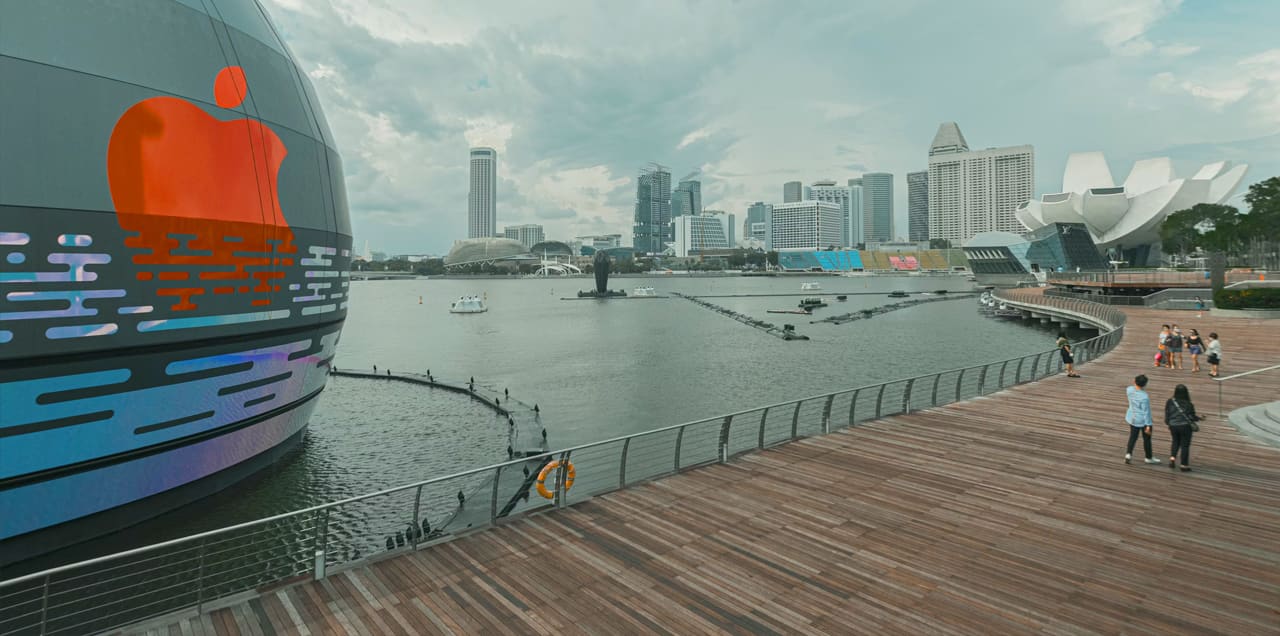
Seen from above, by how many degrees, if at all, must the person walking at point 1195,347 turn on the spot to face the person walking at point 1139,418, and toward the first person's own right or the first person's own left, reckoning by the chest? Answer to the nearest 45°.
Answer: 0° — they already face them

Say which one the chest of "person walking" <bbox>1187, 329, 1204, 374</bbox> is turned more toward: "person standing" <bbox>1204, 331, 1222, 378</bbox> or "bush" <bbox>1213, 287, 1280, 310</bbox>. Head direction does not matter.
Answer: the person standing

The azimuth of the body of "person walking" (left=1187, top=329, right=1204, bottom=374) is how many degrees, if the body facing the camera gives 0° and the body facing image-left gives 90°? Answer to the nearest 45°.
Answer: approximately 0°

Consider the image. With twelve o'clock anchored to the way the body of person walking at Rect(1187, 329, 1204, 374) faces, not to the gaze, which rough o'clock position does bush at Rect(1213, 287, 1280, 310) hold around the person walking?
The bush is roughly at 6 o'clock from the person walking.
